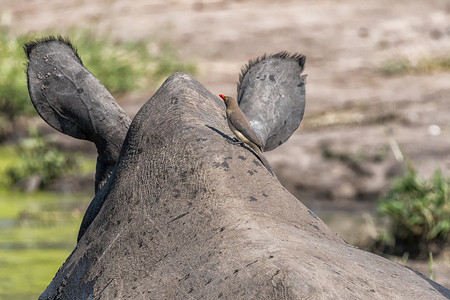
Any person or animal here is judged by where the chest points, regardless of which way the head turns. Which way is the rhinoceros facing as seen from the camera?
away from the camera
